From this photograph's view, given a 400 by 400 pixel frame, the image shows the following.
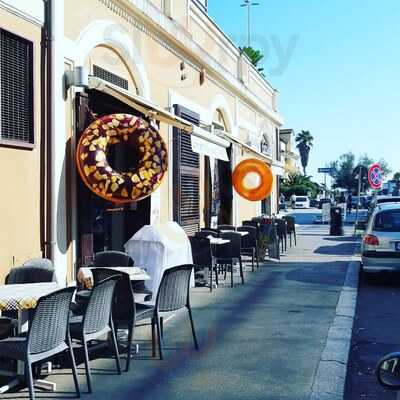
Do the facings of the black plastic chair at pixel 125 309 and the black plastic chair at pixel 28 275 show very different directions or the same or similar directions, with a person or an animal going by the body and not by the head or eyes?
very different directions

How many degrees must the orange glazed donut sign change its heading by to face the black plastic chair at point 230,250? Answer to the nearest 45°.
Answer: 0° — it already faces it

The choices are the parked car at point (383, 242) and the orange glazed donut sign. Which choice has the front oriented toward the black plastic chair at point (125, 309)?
the orange glazed donut sign

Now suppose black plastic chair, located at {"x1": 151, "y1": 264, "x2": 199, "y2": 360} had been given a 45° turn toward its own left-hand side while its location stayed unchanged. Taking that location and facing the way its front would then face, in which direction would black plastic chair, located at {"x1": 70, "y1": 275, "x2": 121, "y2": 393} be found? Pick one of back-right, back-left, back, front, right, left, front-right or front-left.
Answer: front-left

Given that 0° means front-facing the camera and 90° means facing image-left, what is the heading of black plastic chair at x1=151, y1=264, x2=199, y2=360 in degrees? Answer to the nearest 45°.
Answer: approximately 135°

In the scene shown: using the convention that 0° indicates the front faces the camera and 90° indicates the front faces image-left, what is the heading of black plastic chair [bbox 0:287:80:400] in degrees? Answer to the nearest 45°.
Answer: approximately 135°

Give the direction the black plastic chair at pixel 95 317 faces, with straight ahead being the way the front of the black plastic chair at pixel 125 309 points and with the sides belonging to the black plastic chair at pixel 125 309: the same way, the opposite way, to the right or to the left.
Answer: to the left

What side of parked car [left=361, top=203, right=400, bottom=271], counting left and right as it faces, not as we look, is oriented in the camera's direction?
back
